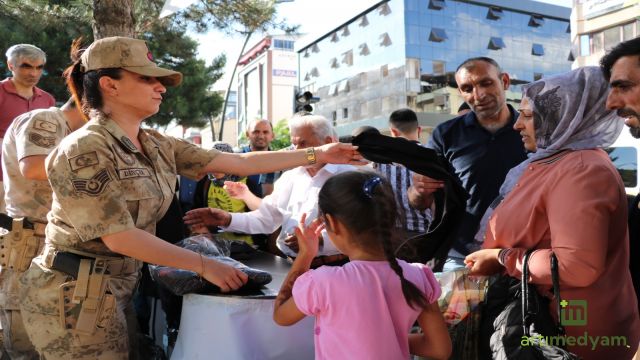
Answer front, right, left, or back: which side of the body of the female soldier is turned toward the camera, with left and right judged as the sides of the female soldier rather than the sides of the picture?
right

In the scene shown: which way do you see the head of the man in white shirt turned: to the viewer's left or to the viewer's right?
to the viewer's left

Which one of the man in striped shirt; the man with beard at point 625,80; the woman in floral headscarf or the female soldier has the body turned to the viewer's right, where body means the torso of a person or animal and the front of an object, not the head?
the female soldier

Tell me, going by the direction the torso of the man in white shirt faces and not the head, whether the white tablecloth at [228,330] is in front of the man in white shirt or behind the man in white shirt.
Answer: in front

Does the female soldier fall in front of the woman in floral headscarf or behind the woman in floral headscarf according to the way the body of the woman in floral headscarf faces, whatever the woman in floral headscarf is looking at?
in front

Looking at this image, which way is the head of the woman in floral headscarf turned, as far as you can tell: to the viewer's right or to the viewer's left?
to the viewer's left

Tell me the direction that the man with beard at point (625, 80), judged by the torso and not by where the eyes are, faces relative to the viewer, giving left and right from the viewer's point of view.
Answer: facing to the left of the viewer

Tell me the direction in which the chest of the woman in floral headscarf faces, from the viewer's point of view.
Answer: to the viewer's left
